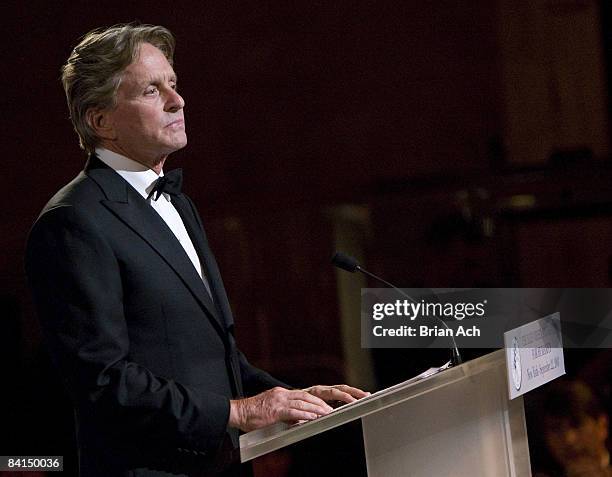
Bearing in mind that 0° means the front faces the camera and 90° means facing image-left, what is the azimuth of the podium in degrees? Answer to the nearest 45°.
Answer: approximately 270°
